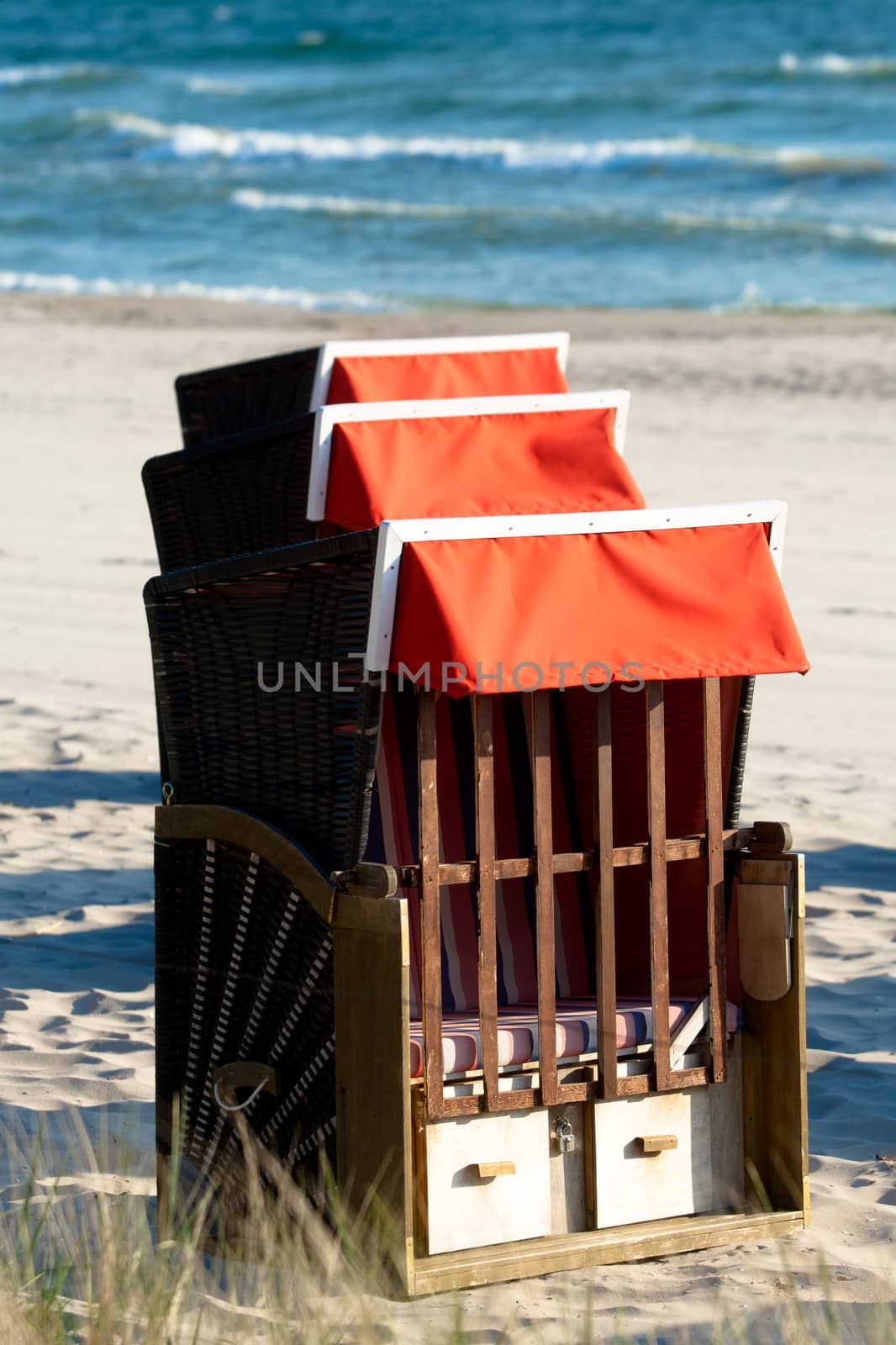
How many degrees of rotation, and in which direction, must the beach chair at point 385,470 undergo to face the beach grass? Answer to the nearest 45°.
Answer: approximately 45° to its right

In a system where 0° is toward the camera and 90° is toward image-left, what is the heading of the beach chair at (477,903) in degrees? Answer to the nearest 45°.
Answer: approximately 315°

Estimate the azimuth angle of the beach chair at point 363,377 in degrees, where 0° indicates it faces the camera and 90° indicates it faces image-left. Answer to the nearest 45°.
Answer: approximately 315°

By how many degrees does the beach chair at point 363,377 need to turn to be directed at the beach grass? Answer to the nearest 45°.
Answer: approximately 45° to its right

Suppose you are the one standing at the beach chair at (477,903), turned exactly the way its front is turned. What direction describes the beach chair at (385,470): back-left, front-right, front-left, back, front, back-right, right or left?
back-left
